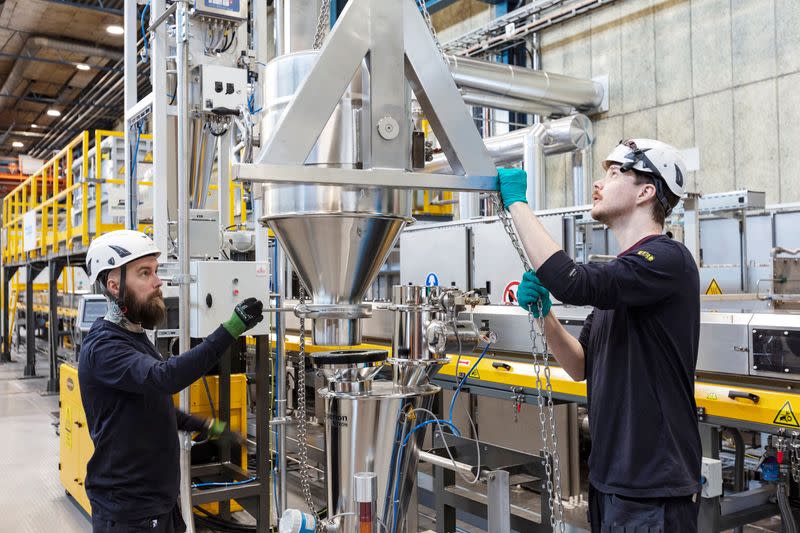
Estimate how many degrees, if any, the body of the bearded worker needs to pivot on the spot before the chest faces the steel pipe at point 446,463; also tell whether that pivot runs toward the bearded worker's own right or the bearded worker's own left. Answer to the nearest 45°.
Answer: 0° — they already face it

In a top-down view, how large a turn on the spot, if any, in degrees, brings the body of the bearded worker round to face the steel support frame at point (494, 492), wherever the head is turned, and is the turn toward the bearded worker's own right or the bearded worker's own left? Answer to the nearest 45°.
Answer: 0° — they already face it

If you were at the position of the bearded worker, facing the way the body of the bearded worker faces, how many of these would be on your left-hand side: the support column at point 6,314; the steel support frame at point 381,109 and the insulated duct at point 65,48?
2

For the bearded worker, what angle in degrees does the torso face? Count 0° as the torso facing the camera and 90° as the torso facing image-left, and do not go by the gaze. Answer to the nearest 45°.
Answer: approximately 270°

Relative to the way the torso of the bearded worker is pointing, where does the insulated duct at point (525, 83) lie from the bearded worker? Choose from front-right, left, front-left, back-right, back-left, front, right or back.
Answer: front-left

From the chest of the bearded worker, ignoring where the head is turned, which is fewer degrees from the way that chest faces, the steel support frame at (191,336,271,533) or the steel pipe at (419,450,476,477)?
the steel pipe

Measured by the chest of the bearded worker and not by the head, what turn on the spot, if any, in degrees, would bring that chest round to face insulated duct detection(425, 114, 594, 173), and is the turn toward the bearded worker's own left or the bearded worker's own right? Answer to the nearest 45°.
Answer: approximately 45° to the bearded worker's own left

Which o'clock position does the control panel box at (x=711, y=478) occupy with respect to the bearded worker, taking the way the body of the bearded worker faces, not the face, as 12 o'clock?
The control panel box is roughly at 12 o'clock from the bearded worker.
